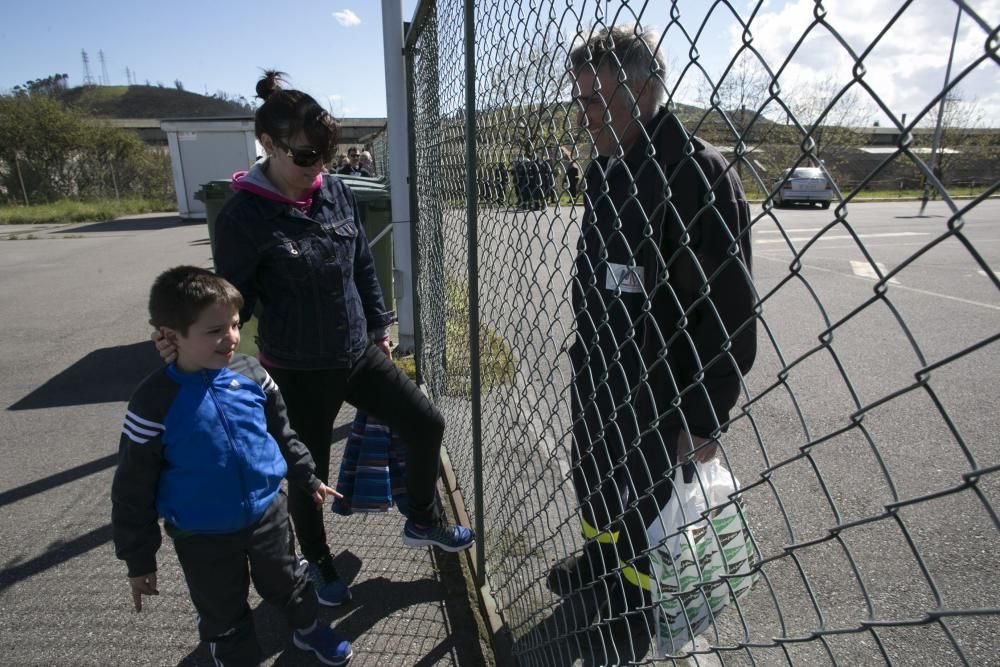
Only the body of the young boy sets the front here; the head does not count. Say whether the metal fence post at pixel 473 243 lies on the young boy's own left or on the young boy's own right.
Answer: on the young boy's own left

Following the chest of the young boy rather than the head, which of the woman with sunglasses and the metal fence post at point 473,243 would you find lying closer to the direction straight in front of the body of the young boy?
the metal fence post

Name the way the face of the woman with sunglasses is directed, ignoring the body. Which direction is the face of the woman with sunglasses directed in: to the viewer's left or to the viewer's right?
to the viewer's right

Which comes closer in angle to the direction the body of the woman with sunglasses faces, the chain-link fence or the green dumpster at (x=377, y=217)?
the chain-link fence

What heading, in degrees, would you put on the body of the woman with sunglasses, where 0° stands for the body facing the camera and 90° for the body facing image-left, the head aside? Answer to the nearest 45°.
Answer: approximately 315°

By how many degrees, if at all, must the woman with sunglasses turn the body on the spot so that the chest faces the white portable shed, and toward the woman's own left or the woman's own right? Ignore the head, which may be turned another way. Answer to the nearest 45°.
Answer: approximately 135° to the woman's own left

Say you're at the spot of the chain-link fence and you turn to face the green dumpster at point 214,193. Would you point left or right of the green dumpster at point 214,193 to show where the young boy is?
left

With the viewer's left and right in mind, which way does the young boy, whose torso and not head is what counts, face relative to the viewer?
facing the viewer and to the right of the viewer

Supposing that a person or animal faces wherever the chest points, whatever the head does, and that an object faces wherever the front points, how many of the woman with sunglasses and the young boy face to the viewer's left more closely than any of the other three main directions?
0

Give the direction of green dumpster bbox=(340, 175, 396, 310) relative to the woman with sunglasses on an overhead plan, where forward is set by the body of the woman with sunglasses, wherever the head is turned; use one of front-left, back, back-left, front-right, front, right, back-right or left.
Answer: back-left

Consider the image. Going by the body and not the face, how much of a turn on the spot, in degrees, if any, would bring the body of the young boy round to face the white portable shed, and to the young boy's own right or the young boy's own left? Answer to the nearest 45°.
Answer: approximately 135° to the young boy's own left

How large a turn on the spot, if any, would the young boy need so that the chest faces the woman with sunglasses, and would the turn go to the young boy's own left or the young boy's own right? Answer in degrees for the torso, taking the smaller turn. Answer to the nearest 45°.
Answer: approximately 90° to the young boy's own left

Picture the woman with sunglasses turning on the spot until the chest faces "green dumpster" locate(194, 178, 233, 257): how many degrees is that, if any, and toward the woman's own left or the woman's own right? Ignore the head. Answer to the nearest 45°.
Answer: approximately 135° to the woman's own left
